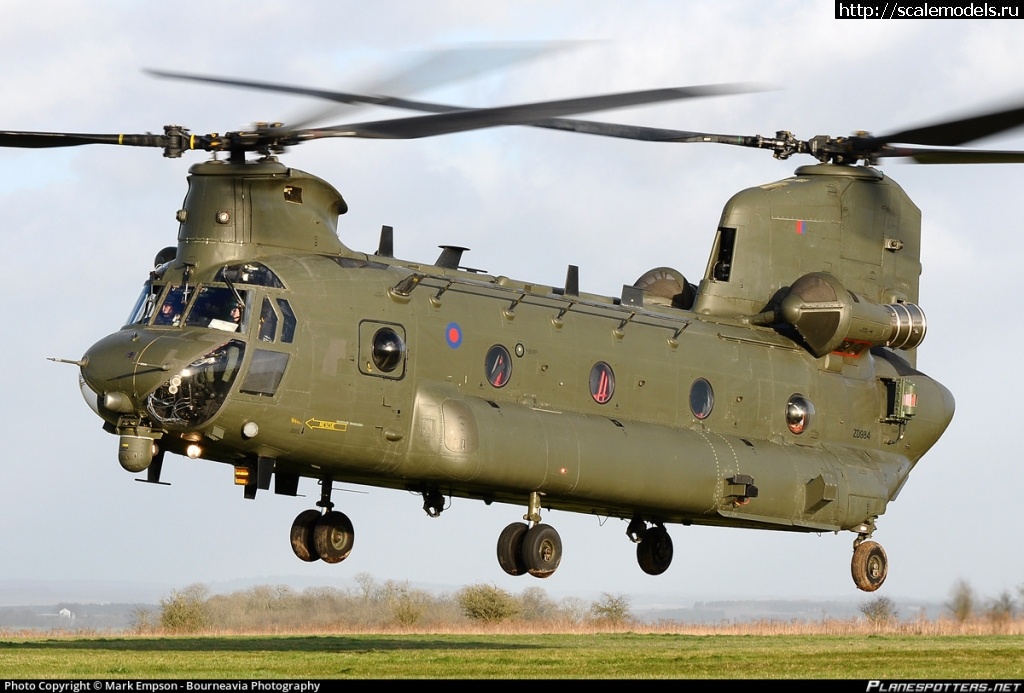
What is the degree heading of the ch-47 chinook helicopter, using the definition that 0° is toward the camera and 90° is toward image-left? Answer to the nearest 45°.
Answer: approximately 45°

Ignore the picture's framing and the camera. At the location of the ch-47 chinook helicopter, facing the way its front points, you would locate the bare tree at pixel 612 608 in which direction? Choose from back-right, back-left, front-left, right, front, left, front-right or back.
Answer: back-right

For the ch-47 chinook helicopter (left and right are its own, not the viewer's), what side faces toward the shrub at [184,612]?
right

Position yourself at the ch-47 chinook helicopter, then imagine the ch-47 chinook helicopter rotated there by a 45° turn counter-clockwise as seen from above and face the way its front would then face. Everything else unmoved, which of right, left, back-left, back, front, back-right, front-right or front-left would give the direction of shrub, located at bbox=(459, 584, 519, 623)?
back
